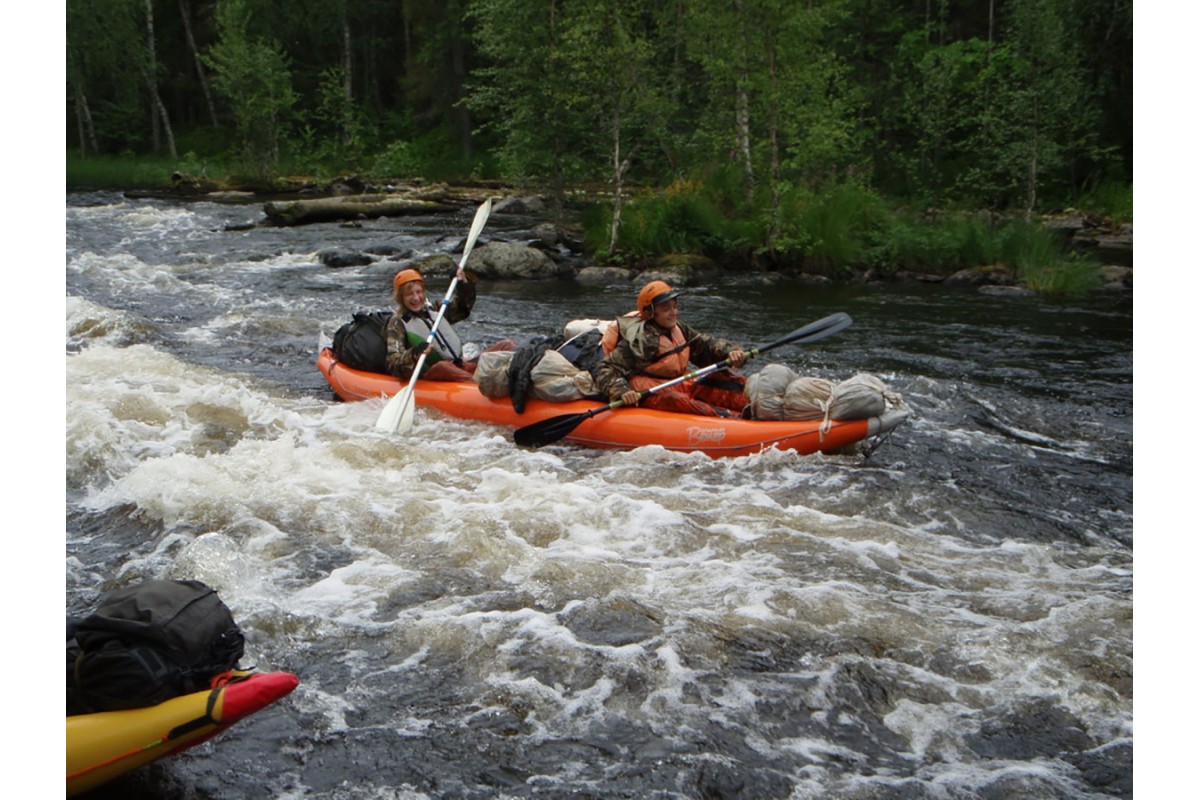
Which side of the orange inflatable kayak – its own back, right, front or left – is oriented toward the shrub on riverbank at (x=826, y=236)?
left

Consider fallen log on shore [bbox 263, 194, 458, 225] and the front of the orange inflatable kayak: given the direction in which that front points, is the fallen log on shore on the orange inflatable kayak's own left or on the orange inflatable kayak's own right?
on the orange inflatable kayak's own left

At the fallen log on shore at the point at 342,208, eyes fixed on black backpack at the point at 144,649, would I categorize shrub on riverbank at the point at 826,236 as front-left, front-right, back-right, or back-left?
front-left

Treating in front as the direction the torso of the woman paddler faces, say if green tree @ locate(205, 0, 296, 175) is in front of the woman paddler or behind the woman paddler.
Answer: behind

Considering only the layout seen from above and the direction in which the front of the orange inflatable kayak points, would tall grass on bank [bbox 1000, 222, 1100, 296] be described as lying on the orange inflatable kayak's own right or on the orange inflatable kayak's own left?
on the orange inflatable kayak's own left

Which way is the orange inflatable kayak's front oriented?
to the viewer's right

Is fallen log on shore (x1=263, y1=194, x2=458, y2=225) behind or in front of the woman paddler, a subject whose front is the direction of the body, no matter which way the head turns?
behind

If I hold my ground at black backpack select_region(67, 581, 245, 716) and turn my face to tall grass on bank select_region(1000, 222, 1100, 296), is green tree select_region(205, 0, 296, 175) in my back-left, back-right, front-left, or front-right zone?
front-left

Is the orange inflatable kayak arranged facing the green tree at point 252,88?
no
